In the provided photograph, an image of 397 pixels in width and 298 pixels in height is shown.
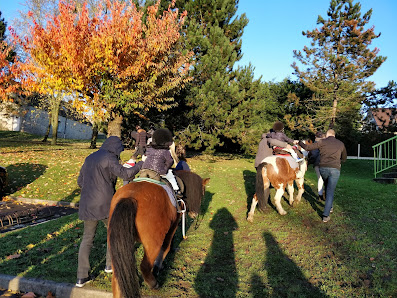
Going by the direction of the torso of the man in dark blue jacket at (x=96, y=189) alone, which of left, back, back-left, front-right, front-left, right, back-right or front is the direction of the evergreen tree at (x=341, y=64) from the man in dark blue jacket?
front

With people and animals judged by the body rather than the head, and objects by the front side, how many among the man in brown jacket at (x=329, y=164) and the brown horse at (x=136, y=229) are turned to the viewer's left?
0

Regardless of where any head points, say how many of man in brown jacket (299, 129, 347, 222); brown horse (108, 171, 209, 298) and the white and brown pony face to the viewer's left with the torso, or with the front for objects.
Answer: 0

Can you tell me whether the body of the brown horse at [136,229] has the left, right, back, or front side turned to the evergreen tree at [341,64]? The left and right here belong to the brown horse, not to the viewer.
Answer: front

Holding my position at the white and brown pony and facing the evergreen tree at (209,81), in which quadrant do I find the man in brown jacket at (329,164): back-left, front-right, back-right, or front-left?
back-right

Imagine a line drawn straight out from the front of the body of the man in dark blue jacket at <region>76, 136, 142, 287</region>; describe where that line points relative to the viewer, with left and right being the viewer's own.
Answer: facing away from the viewer and to the right of the viewer

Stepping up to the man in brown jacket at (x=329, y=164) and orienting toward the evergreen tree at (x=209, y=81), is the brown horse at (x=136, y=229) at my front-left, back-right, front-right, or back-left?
back-left

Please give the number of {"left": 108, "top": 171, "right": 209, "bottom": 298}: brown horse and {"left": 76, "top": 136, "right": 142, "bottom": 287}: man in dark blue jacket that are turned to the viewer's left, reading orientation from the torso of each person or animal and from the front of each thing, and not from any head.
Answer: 0

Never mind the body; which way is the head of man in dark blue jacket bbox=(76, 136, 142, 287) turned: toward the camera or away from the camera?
away from the camera

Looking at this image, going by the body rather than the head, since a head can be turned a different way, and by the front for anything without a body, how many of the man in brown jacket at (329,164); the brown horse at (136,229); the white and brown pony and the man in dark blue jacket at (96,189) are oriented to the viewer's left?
0

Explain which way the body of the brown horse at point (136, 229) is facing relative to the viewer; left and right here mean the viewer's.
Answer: facing away from the viewer and to the right of the viewer
